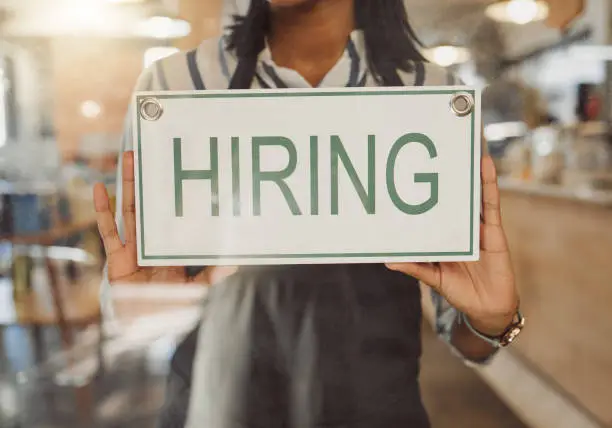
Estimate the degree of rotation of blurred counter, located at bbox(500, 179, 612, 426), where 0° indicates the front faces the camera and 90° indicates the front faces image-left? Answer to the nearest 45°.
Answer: approximately 45°

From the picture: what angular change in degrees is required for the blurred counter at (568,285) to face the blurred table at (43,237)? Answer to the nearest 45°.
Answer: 0° — it already faces it

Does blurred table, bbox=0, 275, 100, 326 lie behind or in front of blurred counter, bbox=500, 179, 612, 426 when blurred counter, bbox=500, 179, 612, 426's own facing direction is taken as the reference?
in front
